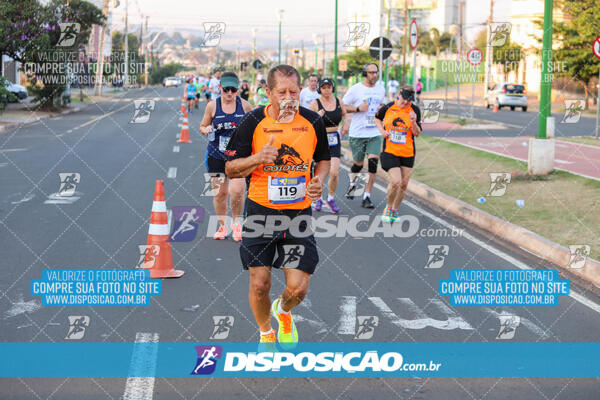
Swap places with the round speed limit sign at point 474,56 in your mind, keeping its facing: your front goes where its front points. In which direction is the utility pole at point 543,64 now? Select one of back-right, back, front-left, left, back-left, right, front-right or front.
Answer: front

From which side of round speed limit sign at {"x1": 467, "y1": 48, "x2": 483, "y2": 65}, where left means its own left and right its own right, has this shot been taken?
front

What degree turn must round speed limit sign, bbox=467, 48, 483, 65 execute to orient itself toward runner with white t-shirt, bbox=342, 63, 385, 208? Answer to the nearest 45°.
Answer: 0° — it already faces them

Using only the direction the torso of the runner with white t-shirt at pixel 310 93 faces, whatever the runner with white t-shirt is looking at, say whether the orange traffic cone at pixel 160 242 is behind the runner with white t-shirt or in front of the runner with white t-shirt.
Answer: in front

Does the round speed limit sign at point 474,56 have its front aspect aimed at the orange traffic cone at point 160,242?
yes

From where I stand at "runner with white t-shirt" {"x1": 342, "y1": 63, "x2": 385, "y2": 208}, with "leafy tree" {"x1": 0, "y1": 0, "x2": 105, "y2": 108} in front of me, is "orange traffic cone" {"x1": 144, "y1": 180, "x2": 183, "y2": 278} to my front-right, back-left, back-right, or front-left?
back-left

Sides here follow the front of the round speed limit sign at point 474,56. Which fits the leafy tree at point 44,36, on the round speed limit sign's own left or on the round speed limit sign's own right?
on the round speed limit sign's own right

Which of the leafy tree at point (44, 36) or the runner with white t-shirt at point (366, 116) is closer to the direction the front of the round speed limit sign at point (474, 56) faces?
the runner with white t-shirt

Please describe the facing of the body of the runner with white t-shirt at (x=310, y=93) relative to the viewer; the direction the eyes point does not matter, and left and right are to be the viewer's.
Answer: facing the viewer

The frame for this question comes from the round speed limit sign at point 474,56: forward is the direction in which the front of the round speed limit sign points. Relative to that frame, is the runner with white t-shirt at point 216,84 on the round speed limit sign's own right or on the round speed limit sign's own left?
on the round speed limit sign's own right

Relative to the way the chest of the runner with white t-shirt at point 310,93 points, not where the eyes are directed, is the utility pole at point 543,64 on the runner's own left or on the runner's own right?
on the runner's own left

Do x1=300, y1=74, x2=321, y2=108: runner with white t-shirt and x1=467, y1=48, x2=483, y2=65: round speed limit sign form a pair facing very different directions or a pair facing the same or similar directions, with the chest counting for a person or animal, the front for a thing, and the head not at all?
same or similar directions

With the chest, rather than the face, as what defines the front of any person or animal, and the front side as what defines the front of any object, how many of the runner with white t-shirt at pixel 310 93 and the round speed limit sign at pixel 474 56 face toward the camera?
2
